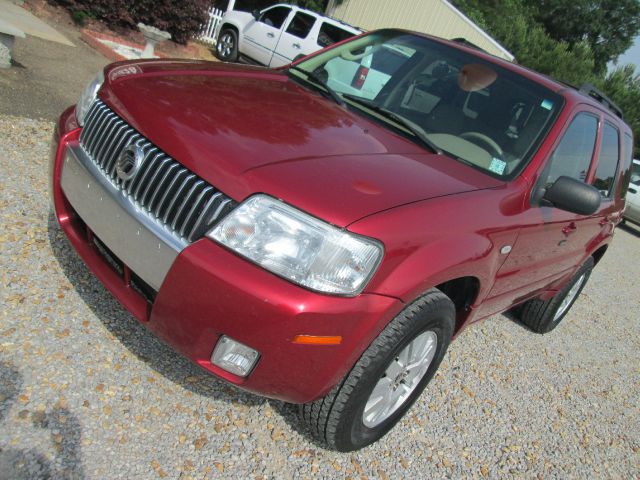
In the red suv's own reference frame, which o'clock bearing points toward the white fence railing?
The white fence railing is roughly at 4 o'clock from the red suv.

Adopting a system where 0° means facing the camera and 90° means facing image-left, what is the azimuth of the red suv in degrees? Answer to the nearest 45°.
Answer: approximately 45°

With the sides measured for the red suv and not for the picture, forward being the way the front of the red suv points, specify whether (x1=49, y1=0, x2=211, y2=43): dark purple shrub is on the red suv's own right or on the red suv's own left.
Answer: on the red suv's own right
